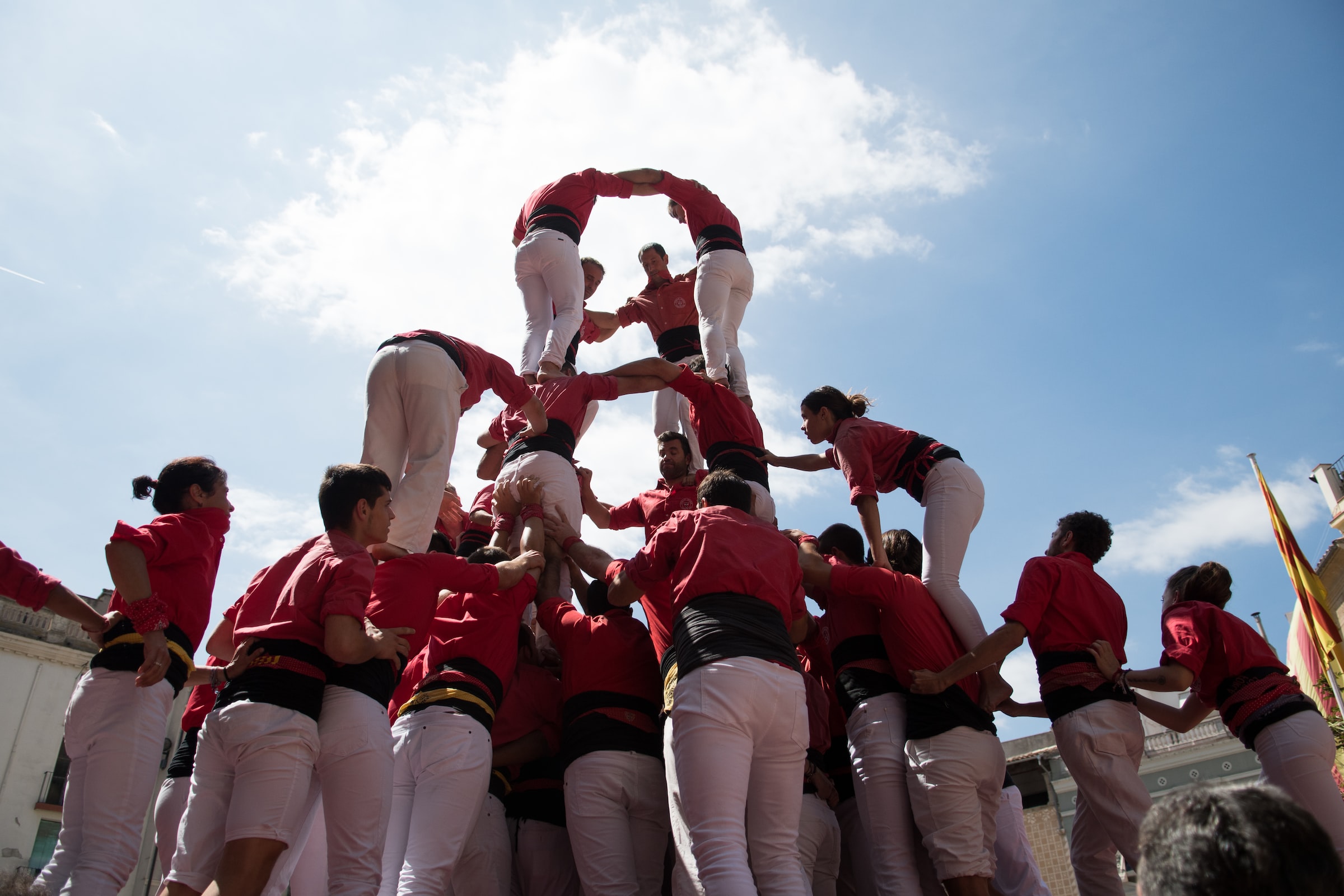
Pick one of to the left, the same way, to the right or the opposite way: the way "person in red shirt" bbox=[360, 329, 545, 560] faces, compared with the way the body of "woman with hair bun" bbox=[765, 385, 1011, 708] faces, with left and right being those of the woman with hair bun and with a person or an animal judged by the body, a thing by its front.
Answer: to the right

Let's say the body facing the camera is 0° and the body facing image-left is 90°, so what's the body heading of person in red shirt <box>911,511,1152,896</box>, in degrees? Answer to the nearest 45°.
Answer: approximately 135°

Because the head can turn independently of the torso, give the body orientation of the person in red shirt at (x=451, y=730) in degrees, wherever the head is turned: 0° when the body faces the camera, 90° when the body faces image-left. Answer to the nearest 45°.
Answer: approximately 225°

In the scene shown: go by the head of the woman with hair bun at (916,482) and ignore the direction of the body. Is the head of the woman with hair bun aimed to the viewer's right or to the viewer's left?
to the viewer's left

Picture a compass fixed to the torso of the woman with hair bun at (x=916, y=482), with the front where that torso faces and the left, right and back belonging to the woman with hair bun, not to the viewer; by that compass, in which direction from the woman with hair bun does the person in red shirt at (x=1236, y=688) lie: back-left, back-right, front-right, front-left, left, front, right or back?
back

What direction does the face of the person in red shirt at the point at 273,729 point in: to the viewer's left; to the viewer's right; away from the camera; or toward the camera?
to the viewer's right

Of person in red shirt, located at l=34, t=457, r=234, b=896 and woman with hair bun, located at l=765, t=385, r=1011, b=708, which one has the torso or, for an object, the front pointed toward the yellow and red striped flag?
the person in red shirt

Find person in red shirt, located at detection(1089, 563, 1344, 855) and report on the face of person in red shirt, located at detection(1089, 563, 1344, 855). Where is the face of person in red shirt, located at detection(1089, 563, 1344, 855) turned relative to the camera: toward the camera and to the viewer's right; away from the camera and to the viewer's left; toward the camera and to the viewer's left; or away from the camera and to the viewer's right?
away from the camera and to the viewer's left

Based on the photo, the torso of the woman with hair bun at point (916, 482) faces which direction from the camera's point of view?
to the viewer's left

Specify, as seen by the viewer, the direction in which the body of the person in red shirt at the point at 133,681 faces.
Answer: to the viewer's right
